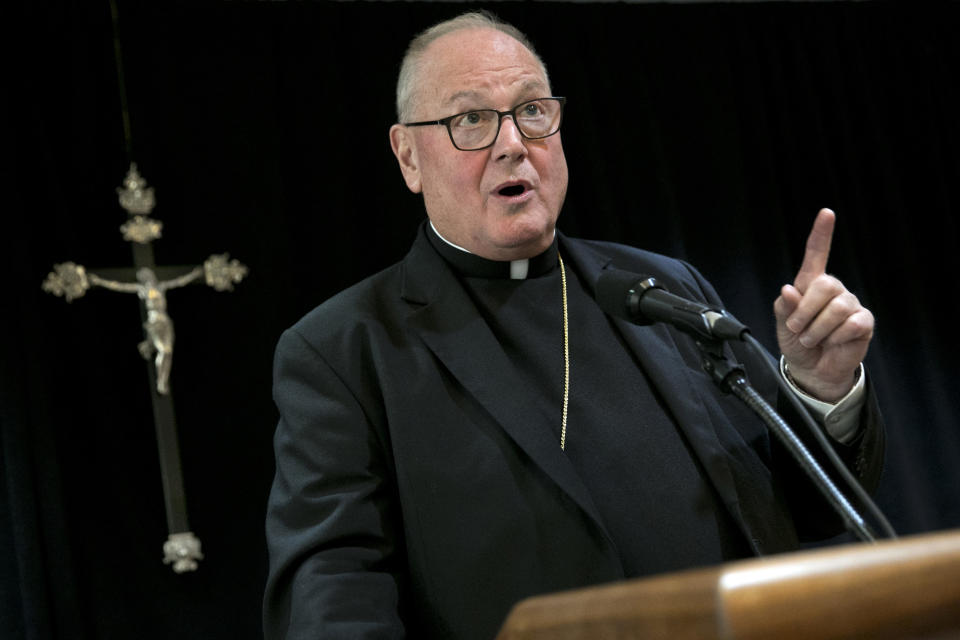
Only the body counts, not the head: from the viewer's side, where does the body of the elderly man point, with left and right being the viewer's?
facing the viewer and to the right of the viewer

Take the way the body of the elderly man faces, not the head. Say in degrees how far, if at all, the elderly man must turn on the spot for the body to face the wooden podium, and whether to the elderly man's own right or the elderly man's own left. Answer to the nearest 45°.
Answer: approximately 45° to the elderly man's own right

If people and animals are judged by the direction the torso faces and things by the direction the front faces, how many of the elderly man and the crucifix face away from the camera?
0

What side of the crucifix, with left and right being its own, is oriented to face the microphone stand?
front

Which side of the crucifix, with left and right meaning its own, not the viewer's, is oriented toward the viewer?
front

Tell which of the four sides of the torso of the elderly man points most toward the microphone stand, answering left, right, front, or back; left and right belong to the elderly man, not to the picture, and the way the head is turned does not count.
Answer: front

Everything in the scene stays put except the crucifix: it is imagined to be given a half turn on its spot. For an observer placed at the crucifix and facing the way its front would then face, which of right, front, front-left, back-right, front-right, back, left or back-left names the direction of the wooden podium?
back

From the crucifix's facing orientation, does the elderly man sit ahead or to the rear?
ahead

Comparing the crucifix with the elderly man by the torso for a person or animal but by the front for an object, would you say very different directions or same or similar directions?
same or similar directions
